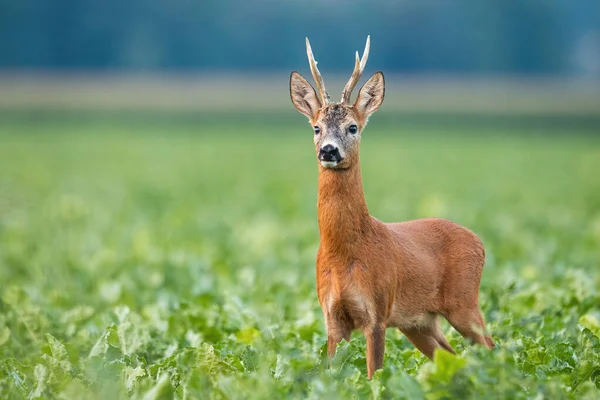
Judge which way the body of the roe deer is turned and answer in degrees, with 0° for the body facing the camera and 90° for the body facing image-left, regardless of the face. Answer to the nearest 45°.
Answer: approximately 45°
